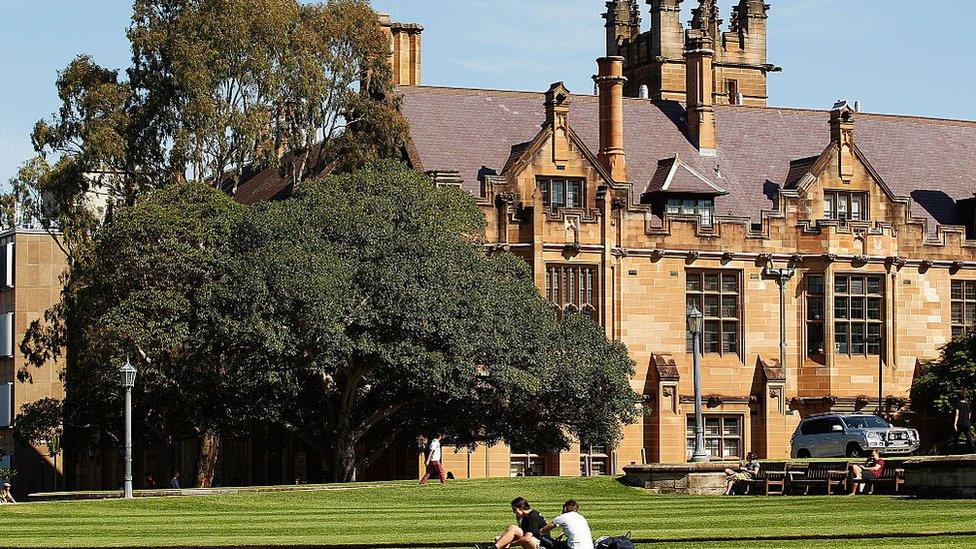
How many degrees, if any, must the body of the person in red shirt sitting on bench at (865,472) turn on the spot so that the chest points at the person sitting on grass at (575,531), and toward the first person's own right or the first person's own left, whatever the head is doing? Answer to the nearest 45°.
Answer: approximately 90° to the first person's own left

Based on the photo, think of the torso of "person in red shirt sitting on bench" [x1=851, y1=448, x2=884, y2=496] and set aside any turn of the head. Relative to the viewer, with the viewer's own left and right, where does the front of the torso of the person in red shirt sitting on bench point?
facing to the left of the viewer

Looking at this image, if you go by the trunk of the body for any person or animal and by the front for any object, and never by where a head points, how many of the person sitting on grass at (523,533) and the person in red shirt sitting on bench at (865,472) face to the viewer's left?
2

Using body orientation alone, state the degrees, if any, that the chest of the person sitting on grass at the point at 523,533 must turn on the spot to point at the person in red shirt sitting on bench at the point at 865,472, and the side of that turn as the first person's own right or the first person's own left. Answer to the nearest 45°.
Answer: approximately 135° to the first person's own right

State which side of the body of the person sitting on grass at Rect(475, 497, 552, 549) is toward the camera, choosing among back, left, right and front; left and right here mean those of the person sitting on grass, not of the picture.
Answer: left

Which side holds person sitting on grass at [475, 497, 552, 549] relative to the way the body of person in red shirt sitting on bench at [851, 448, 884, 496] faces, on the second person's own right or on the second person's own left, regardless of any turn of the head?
on the second person's own left
